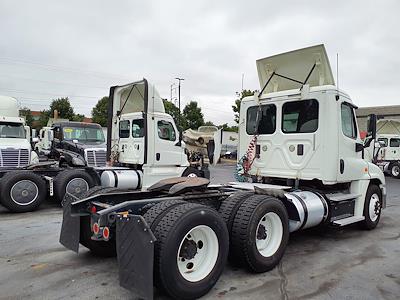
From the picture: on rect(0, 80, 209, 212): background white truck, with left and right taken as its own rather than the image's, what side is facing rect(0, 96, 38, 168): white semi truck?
left

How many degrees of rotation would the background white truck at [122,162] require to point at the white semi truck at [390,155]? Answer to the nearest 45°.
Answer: approximately 45° to its right

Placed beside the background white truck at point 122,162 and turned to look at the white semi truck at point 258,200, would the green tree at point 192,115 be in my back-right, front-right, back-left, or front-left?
back-left

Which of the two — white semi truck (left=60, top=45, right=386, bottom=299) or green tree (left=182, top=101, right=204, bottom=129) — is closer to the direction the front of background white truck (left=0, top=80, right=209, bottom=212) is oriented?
the green tree

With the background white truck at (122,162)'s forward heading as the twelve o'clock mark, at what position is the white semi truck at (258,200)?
The white semi truck is roughly at 4 o'clock from the background white truck.

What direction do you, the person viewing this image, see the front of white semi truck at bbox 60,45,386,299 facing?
facing away from the viewer and to the right of the viewer

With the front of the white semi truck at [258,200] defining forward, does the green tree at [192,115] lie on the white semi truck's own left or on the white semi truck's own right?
on the white semi truck's own left

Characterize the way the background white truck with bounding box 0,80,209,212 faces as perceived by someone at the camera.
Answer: facing away from the viewer and to the right of the viewer

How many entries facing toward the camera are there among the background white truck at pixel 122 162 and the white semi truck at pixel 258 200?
0

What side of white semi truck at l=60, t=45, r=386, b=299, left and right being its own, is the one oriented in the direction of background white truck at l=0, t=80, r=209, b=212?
left

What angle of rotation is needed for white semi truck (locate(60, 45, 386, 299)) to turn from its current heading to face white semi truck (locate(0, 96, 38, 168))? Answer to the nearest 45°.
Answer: approximately 90° to its left

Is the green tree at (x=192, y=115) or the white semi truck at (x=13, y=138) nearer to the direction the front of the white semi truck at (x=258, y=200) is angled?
the green tree
